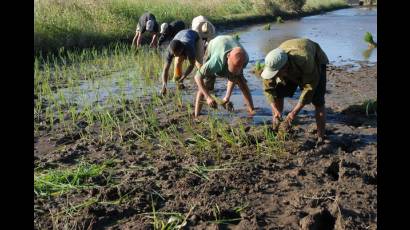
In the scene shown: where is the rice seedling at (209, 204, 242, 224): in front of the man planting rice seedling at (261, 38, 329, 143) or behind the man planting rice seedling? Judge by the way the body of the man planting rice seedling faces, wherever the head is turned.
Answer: in front

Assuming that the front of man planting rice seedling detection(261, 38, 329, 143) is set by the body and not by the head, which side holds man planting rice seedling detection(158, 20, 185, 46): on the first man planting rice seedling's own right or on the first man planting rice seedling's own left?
on the first man planting rice seedling's own right

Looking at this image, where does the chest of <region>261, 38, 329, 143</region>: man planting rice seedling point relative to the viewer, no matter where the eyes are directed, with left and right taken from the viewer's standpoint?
facing the viewer and to the left of the viewer

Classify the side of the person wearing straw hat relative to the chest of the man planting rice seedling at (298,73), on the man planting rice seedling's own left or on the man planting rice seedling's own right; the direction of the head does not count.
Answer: on the man planting rice seedling's own right

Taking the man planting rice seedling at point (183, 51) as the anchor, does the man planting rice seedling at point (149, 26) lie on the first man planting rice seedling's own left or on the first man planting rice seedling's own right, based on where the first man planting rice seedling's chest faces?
on the first man planting rice seedling's own right

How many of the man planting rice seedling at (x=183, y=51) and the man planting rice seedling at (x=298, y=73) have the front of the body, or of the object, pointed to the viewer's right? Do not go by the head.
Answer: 0

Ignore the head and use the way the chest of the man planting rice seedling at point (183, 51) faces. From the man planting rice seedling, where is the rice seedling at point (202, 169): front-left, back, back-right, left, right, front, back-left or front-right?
front-left

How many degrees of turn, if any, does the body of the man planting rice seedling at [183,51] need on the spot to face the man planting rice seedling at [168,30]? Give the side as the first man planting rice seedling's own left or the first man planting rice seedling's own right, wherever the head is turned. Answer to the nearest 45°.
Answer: approximately 135° to the first man planting rice seedling's own right

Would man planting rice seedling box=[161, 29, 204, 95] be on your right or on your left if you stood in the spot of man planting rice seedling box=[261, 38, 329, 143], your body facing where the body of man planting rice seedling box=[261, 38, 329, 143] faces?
on your right
